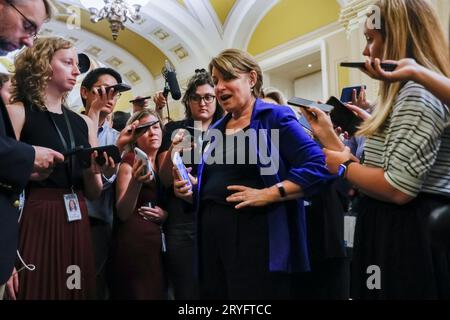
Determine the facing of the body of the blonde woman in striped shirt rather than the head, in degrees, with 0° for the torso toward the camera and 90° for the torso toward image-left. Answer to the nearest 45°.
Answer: approximately 90°

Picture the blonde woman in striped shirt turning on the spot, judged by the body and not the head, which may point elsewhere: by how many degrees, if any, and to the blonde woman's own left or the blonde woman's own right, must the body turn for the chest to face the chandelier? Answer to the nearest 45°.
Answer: approximately 45° to the blonde woman's own right

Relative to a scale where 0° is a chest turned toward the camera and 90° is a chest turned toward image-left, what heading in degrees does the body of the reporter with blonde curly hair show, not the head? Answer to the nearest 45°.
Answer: approximately 315°

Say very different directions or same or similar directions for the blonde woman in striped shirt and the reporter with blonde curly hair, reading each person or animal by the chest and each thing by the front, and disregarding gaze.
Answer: very different directions

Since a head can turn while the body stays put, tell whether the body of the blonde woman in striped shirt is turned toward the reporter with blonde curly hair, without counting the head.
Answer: yes

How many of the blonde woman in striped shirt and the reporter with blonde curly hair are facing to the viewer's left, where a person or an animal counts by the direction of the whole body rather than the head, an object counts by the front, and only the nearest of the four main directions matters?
1

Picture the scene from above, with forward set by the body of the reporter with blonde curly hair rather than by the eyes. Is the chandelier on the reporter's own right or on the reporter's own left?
on the reporter's own left

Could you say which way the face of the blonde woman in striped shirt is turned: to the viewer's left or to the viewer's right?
to the viewer's left

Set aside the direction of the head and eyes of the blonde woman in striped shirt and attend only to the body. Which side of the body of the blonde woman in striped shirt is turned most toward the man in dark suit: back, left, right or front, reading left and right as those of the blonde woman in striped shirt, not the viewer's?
front
